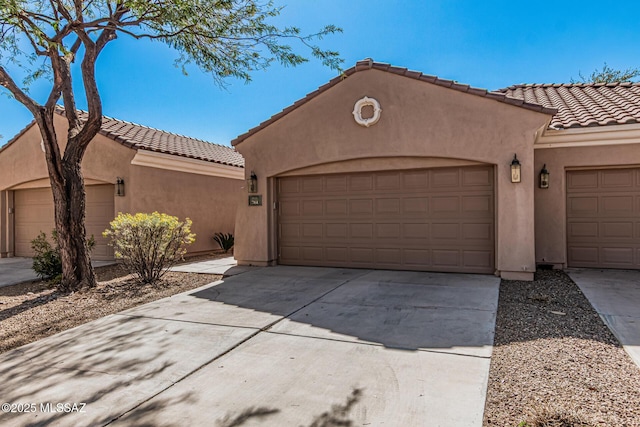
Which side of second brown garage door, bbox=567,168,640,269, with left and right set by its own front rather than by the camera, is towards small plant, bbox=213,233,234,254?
right

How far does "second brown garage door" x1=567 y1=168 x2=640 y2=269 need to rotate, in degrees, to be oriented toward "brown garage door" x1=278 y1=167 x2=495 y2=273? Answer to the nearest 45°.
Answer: approximately 45° to its right

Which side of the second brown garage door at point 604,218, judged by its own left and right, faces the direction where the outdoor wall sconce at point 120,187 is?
right

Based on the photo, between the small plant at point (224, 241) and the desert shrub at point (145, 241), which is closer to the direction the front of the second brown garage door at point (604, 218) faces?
the desert shrub

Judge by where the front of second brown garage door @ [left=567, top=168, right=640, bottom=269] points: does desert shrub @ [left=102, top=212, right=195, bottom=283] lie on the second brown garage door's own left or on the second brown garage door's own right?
on the second brown garage door's own right

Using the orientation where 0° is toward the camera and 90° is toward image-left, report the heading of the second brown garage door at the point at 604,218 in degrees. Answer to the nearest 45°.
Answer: approximately 0°
